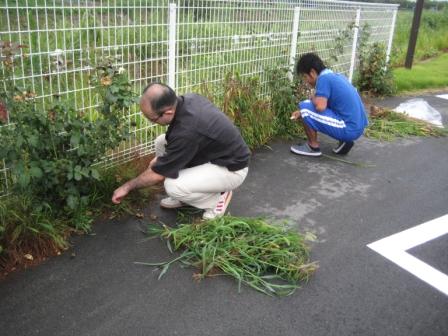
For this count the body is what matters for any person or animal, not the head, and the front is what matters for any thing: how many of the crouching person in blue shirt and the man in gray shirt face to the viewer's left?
2

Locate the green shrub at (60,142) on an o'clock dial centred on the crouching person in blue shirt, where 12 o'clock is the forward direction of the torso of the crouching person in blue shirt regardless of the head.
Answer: The green shrub is roughly at 10 o'clock from the crouching person in blue shirt.

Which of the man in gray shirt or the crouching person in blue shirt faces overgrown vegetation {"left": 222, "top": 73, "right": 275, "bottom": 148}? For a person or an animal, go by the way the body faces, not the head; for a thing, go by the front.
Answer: the crouching person in blue shirt

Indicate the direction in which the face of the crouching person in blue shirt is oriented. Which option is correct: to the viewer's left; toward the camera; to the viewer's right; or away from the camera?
to the viewer's left

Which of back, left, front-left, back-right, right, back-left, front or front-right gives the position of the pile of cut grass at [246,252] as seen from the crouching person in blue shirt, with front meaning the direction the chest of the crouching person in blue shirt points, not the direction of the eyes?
left

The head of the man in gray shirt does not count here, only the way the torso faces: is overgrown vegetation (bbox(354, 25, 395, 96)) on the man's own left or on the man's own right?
on the man's own right

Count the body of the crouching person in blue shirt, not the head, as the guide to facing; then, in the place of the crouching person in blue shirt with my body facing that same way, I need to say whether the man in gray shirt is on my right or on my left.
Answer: on my left

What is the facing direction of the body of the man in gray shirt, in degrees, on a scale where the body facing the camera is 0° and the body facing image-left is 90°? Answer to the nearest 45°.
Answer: approximately 90°

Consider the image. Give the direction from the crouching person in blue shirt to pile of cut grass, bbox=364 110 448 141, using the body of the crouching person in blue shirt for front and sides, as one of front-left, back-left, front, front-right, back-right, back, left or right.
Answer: back-right

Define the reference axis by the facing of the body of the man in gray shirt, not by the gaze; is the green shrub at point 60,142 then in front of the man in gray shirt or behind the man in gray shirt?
in front

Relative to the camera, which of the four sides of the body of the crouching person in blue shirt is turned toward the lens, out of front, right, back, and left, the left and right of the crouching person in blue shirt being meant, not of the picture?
left

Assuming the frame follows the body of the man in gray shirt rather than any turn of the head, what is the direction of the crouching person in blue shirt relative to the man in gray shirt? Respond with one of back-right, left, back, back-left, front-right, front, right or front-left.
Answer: back-right
